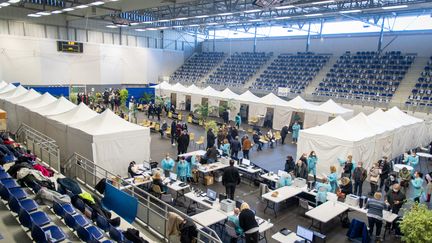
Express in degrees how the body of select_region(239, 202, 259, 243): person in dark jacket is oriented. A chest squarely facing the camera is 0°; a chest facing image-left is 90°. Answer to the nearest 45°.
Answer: approximately 135°

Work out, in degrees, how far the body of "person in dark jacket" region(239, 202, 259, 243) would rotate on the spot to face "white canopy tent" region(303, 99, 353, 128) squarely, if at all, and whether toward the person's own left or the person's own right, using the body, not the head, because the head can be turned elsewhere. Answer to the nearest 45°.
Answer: approximately 45° to the person's own right

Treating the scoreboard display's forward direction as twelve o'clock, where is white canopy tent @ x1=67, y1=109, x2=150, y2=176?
The white canopy tent is roughly at 12 o'clock from the scoreboard display.

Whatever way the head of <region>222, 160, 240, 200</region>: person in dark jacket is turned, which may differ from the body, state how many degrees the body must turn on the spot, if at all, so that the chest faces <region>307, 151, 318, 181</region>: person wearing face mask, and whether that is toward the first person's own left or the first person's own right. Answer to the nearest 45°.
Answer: approximately 45° to the first person's own right

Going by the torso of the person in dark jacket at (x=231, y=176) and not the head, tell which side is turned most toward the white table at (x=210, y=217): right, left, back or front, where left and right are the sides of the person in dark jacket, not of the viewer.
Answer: back

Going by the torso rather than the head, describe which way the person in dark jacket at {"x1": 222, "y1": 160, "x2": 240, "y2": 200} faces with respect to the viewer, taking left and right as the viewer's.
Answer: facing away from the viewer

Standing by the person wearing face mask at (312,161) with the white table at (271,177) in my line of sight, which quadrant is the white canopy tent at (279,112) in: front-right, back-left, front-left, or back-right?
back-right

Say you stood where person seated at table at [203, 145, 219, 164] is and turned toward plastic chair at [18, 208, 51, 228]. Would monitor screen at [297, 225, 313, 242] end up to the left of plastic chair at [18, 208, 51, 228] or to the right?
left

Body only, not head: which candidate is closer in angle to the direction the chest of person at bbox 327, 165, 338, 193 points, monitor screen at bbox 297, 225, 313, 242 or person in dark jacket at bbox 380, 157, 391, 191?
the monitor screen

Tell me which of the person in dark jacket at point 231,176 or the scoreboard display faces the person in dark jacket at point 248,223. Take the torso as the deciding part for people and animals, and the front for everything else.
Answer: the scoreboard display
